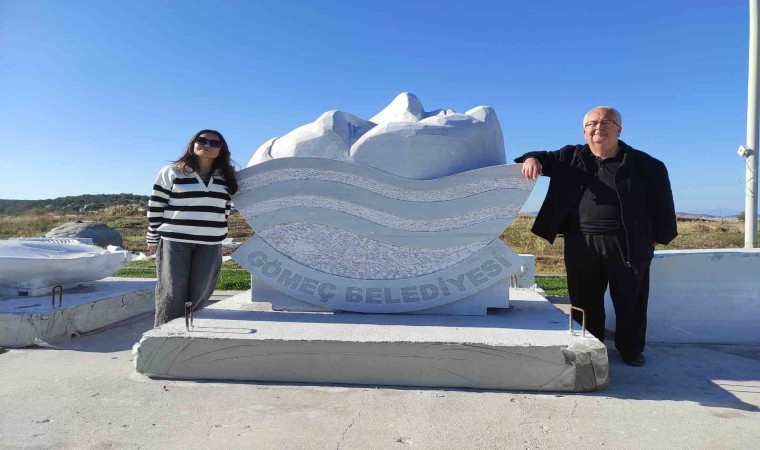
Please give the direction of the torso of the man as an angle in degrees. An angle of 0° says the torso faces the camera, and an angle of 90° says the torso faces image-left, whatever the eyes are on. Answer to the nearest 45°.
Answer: approximately 0°

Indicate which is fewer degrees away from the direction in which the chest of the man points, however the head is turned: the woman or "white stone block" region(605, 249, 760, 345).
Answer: the woman

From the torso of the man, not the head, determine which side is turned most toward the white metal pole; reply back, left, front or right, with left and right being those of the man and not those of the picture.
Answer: back

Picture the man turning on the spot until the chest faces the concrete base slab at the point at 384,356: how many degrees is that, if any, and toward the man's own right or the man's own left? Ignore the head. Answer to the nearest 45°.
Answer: approximately 45° to the man's own right

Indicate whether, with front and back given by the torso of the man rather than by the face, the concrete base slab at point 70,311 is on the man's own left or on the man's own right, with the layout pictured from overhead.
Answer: on the man's own right

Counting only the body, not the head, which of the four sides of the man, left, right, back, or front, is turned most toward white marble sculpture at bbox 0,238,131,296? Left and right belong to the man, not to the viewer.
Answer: right

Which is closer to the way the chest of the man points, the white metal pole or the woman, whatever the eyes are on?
the woman

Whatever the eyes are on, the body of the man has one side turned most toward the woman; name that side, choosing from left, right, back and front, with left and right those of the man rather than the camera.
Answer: right

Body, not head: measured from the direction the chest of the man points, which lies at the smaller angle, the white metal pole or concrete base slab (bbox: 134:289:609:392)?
the concrete base slab

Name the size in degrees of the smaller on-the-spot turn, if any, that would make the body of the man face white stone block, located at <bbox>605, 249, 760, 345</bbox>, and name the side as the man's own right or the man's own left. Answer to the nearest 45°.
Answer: approximately 135° to the man's own left
